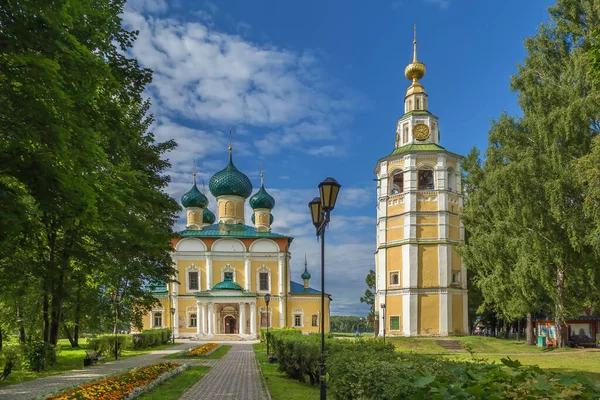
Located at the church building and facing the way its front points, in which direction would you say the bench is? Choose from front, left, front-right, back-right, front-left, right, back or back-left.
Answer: front

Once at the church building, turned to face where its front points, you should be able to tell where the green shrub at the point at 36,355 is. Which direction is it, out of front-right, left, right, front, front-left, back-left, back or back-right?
front

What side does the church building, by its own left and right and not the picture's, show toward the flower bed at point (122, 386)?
front

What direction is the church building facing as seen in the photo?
toward the camera

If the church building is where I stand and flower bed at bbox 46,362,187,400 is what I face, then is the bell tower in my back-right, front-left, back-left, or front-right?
front-left

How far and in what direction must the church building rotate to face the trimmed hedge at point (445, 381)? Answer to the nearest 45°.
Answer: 0° — it already faces it

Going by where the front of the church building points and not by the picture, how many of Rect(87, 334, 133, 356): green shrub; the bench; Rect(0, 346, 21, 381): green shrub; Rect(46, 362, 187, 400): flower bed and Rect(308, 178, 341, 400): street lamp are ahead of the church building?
5

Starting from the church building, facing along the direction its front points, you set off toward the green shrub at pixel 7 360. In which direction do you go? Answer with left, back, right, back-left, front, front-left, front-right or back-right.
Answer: front

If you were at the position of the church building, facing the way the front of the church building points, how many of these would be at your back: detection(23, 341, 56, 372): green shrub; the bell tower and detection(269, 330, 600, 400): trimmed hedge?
0

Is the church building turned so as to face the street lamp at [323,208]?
yes
